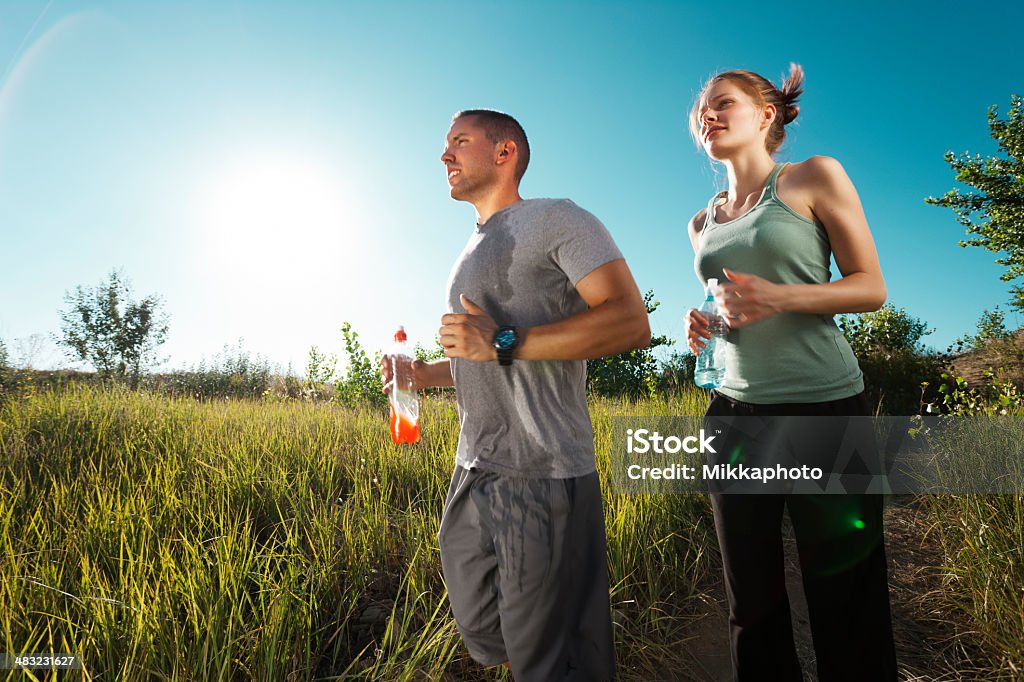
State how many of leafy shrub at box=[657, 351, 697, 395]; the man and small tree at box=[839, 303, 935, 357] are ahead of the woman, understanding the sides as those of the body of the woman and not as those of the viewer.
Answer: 1

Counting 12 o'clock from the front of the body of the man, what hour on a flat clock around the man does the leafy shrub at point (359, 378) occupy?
The leafy shrub is roughly at 4 o'clock from the man.

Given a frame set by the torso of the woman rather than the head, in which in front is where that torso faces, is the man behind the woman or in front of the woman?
in front

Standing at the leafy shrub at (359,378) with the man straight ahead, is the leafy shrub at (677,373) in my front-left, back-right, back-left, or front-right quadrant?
front-left

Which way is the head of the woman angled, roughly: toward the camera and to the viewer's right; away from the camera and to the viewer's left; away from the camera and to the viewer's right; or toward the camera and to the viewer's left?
toward the camera and to the viewer's left

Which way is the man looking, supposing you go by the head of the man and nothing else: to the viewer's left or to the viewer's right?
to the viewer's left

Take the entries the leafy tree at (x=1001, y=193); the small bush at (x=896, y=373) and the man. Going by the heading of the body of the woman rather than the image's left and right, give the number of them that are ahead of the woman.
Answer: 1

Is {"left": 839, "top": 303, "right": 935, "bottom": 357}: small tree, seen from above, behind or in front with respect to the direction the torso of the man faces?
behind

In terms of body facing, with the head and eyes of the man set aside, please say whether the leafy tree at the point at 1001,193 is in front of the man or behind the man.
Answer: behind

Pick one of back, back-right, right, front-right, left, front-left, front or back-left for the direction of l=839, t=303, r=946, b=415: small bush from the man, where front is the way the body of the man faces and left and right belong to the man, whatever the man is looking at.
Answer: back

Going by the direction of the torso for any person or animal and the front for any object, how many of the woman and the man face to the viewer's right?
0

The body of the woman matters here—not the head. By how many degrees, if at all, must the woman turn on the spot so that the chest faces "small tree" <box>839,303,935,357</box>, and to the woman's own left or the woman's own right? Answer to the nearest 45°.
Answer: approximately 135° to the woman's own right

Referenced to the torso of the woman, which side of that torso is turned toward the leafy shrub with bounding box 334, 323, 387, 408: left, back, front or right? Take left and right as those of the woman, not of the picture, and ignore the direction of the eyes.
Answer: right

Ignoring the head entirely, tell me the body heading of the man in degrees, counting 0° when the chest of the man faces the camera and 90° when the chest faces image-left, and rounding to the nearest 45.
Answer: approximately 45°

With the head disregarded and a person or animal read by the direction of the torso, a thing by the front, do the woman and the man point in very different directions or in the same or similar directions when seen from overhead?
same or similar directions

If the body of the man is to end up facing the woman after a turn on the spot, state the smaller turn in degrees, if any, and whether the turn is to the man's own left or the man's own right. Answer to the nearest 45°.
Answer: approximately 135° to the man's own left
